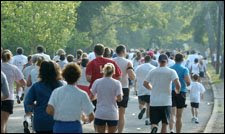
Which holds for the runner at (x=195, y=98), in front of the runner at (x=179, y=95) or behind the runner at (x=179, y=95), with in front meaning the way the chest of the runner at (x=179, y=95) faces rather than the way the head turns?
in front

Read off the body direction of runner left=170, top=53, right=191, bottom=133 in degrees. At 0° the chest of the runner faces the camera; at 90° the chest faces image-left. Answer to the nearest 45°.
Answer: approximately 180°

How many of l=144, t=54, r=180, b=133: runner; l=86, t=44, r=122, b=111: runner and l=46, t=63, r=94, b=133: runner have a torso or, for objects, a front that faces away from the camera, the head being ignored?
3

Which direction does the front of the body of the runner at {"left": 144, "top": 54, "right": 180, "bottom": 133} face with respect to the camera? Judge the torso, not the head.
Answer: away from the camera

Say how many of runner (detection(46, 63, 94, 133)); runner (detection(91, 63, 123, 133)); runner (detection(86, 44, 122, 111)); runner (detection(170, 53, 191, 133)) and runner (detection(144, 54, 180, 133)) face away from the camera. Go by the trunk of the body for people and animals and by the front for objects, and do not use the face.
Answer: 5

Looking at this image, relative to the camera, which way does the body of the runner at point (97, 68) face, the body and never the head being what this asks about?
away from the camera

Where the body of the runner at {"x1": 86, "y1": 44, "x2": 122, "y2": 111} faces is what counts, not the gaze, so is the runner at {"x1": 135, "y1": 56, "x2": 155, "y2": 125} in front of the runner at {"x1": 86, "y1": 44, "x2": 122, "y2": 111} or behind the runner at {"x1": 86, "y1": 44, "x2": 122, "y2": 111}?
in front

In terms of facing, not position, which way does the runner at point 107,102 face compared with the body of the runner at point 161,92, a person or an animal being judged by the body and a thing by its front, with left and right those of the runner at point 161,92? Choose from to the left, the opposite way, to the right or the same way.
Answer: the same way

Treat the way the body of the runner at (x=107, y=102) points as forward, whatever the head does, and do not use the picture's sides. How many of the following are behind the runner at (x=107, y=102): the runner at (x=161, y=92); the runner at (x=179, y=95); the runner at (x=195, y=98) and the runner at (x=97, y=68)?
0

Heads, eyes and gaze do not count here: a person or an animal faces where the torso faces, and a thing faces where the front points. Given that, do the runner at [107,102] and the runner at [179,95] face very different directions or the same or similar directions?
same or similar directions

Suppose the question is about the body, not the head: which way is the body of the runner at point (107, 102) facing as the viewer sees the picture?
away from the camera

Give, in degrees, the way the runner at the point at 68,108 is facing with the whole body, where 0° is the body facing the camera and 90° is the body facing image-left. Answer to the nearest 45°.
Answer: approximately 180°

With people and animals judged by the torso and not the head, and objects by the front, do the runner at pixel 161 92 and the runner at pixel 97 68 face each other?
no

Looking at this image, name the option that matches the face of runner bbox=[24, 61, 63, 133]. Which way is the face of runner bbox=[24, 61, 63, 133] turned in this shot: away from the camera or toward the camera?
away from the camera

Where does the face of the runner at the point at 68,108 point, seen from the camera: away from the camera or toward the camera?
away from the camera

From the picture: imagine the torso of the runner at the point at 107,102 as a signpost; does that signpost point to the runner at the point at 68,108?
no
